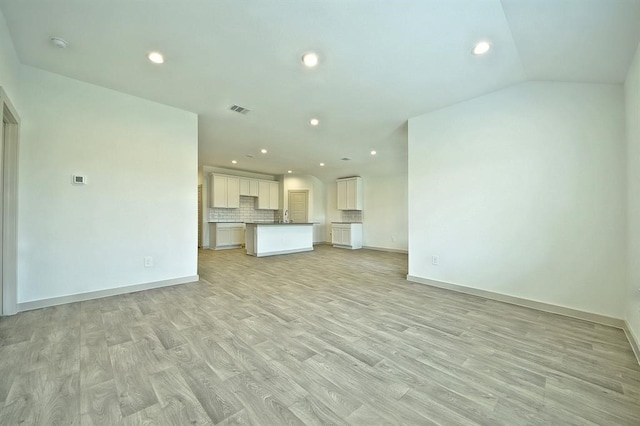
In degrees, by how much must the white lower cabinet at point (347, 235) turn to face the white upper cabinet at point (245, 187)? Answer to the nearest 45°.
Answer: approximately 45° to its right

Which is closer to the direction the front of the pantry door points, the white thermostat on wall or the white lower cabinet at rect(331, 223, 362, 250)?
the white thermostat on wall

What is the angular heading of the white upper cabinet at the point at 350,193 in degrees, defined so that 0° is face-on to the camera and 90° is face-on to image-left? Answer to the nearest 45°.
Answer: approximately 45°

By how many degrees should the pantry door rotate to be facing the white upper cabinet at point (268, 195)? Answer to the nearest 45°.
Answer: approximately 90° to its right

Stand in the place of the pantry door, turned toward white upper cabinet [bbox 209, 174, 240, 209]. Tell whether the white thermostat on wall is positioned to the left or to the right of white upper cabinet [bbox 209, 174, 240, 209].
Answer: left

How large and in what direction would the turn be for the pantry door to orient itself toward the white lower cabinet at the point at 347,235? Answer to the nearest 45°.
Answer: approximately 45° to its left
